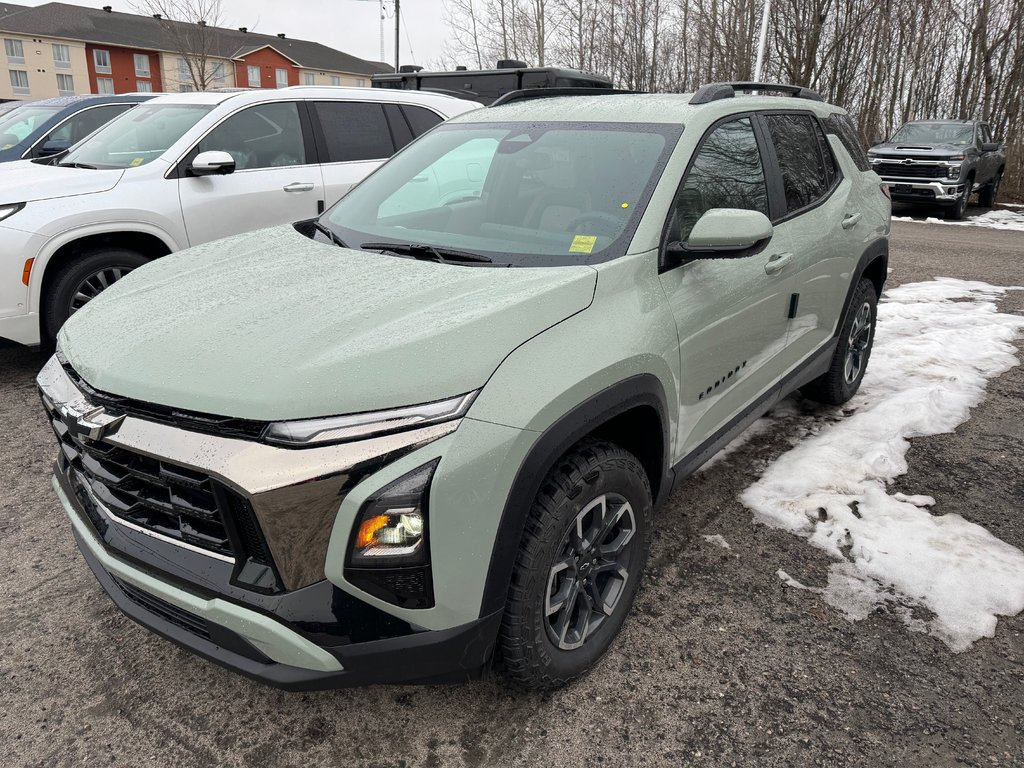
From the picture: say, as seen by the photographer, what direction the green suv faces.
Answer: facing the viewer and to the left of the viewer

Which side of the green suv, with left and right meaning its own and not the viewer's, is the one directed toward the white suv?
right

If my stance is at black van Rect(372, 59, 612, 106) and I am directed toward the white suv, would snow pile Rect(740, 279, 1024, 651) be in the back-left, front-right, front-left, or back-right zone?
front-left

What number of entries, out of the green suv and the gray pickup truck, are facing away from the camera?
0

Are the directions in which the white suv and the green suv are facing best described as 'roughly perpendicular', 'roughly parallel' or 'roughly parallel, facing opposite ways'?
roughly parallel

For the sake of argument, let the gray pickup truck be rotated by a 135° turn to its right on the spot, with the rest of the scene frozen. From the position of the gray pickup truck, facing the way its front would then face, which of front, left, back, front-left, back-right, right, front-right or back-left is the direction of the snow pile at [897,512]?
back

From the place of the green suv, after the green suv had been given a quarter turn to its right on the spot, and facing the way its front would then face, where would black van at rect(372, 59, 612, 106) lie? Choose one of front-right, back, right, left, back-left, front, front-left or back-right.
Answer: front-right

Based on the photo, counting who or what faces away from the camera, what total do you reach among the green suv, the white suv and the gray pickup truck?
0

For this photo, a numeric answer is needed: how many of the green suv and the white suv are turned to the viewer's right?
0
